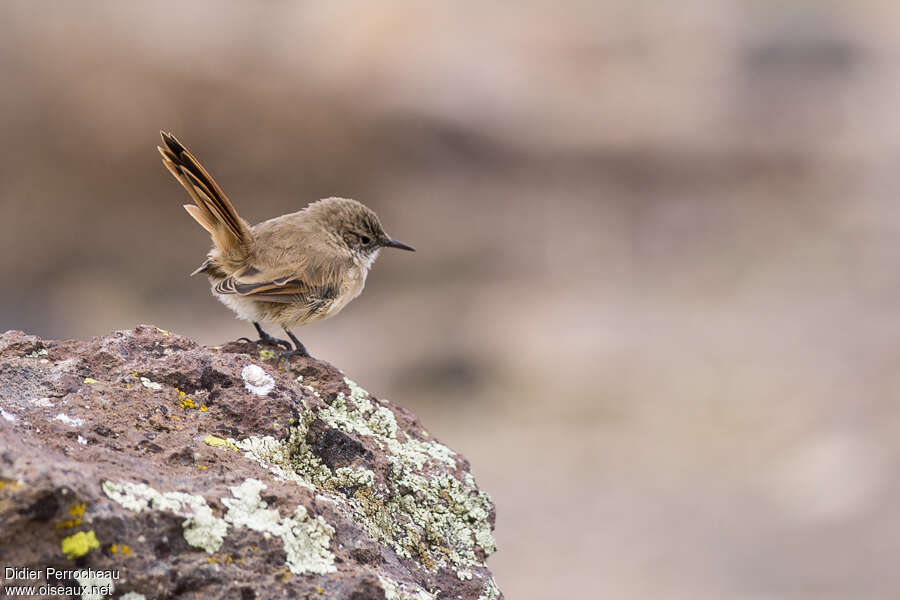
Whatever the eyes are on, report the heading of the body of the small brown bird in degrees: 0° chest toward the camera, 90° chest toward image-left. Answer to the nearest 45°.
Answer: approximately 270°
